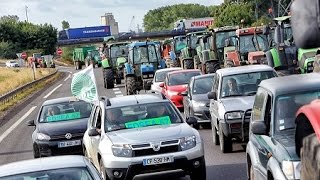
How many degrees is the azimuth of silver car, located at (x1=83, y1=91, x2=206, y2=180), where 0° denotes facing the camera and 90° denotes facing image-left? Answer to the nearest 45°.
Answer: approximately 315°

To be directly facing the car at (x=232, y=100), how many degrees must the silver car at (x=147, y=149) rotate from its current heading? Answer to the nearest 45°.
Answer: approximately 90° to its left

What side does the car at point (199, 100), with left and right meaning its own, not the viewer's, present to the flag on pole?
right

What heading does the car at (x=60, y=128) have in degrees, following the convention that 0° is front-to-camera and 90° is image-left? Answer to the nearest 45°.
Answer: approximately 0°

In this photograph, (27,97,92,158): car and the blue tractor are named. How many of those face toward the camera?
2

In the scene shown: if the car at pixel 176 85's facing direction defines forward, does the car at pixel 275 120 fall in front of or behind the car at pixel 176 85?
in front

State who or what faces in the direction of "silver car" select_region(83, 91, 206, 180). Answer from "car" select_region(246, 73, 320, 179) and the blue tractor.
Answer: the blue tractor

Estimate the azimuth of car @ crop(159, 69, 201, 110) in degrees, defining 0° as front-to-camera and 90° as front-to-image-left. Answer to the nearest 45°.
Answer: approximately 315°
